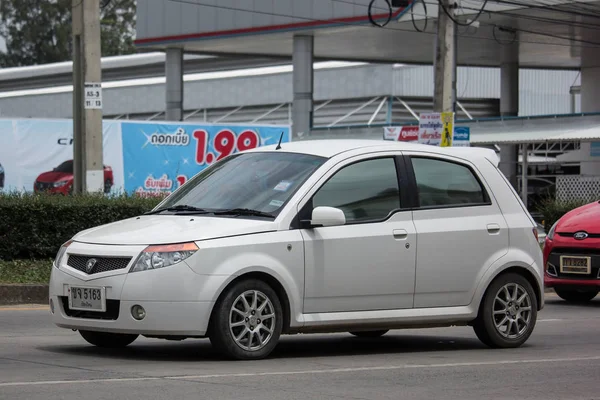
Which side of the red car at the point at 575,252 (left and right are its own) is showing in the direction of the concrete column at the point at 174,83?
right

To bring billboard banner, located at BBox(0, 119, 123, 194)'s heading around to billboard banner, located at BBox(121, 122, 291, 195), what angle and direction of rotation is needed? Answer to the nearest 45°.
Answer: approximately 90° to its left

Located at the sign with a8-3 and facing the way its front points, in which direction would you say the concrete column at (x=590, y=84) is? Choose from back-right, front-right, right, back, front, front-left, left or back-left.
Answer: back-left

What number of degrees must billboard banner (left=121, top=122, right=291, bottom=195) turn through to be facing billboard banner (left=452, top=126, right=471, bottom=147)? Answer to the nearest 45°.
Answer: approximately 45° to its left

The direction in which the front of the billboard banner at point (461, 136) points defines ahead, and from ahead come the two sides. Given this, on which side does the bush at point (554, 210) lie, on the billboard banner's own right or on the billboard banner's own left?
on the billboard banner's own left

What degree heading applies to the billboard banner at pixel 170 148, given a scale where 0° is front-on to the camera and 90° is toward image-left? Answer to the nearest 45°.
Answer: approximately 0°

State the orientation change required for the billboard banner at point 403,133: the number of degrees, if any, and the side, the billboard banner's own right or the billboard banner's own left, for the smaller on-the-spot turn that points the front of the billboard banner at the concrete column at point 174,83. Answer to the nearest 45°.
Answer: approximately 135° to the billboard banner's own right

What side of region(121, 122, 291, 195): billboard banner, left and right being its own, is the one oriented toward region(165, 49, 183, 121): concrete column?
back

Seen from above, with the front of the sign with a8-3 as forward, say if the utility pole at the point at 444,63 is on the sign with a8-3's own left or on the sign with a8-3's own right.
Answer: on the sign with a8-3's own left
